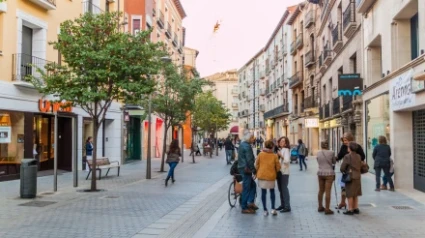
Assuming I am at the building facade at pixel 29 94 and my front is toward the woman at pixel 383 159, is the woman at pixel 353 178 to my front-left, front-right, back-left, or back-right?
front-right

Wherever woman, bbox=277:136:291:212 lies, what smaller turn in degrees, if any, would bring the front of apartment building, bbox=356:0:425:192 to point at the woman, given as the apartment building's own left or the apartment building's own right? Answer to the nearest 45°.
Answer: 0° — it already faces them

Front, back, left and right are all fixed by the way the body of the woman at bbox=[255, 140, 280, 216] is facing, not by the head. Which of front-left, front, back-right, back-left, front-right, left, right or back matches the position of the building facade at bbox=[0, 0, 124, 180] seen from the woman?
front-left

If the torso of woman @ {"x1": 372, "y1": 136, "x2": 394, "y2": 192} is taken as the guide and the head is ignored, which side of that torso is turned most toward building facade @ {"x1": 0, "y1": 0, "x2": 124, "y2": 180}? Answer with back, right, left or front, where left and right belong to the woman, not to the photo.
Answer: left

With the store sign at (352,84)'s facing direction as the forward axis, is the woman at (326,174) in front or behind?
in front

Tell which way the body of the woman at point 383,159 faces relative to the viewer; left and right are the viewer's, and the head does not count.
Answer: facing away from the viewer

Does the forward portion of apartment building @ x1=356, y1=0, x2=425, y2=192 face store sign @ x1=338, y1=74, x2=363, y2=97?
no

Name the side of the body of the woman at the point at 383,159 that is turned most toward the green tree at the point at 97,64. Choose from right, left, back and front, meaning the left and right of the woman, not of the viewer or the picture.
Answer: left

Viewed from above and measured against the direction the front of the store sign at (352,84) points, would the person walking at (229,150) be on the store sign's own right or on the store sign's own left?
on the store sign's own right

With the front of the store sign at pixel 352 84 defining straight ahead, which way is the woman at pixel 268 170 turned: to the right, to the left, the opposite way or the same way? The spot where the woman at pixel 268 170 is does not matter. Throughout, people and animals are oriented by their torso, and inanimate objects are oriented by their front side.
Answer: the opposite way

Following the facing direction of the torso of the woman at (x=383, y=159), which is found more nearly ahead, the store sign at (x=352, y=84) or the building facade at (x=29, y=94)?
the store sign

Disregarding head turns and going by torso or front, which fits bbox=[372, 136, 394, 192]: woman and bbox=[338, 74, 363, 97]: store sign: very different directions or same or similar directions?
very different directions
